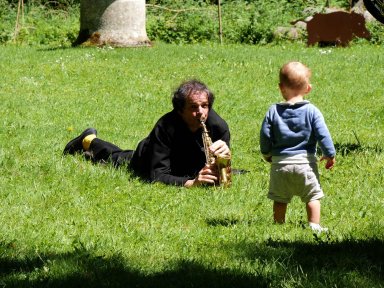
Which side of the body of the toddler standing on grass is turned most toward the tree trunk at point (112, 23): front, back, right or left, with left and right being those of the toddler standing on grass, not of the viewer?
front

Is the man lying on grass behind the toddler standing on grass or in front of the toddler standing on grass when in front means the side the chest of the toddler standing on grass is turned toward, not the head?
in front

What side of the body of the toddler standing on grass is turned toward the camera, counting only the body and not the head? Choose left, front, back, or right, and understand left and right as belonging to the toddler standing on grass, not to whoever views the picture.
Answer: back
